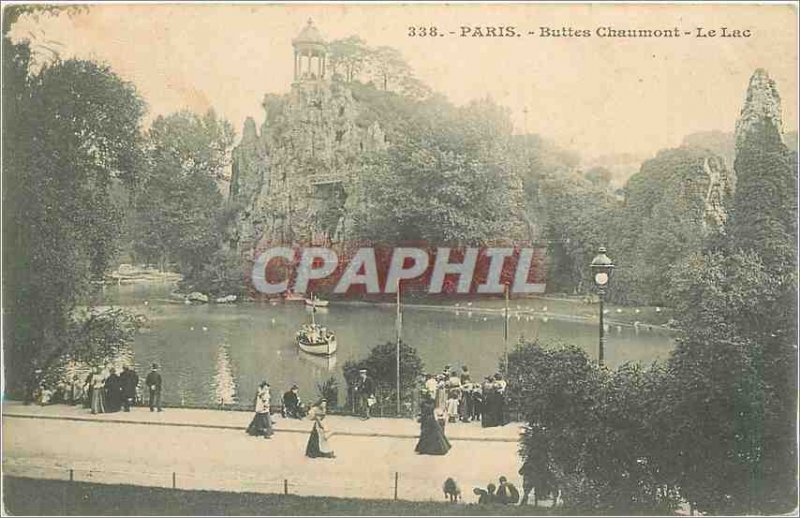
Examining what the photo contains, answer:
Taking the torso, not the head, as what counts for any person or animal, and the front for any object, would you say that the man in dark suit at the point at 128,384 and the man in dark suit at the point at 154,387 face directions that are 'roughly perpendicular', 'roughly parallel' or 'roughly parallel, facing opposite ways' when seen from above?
roughly parallel
